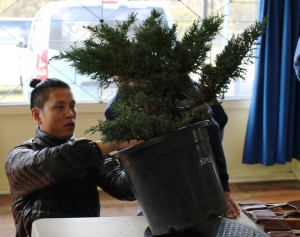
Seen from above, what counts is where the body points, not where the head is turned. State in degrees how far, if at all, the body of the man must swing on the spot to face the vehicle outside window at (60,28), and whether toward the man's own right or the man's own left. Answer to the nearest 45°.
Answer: approximately 135° to the man's own left

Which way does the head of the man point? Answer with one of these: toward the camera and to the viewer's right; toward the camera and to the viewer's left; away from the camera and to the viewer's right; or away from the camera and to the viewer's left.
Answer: toward the camera and to the viewer's right

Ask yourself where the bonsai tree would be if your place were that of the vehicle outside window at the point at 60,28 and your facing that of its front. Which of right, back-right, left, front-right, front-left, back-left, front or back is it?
back

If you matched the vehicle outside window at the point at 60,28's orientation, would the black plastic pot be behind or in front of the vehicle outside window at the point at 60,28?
behind

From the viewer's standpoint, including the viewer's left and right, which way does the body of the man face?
facing the viewer and to the right of the viewer

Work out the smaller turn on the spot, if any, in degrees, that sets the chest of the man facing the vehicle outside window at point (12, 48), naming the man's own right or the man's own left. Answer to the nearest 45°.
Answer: approximately 135° to the man's own left
